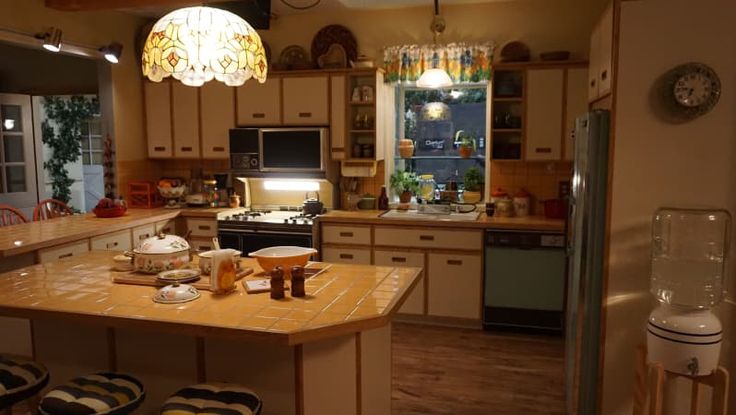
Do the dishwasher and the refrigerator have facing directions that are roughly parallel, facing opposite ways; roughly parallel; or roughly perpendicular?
roughly perpendicular

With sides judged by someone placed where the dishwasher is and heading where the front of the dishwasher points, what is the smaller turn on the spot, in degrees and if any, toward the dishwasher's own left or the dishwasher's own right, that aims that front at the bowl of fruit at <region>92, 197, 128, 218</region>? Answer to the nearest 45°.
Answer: approximately 90° to the dishwasher's own right

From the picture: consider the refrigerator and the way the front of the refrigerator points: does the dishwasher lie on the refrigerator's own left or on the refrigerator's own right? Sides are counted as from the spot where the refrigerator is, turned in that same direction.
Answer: on the refrigerator's own right

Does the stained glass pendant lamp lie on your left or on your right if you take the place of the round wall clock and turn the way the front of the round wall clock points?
on your right

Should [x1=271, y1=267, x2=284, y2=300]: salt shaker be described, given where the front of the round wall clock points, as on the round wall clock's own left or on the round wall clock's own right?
on the round wall clock's own right

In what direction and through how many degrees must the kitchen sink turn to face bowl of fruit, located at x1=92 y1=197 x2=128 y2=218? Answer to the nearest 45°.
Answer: approximately 90° to its right

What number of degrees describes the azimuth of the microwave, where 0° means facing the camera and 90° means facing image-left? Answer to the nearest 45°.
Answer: approximately 0°

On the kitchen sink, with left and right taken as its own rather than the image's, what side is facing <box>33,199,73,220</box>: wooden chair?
right

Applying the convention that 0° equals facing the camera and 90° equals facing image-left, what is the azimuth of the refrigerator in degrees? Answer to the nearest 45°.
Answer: approximately 90°
